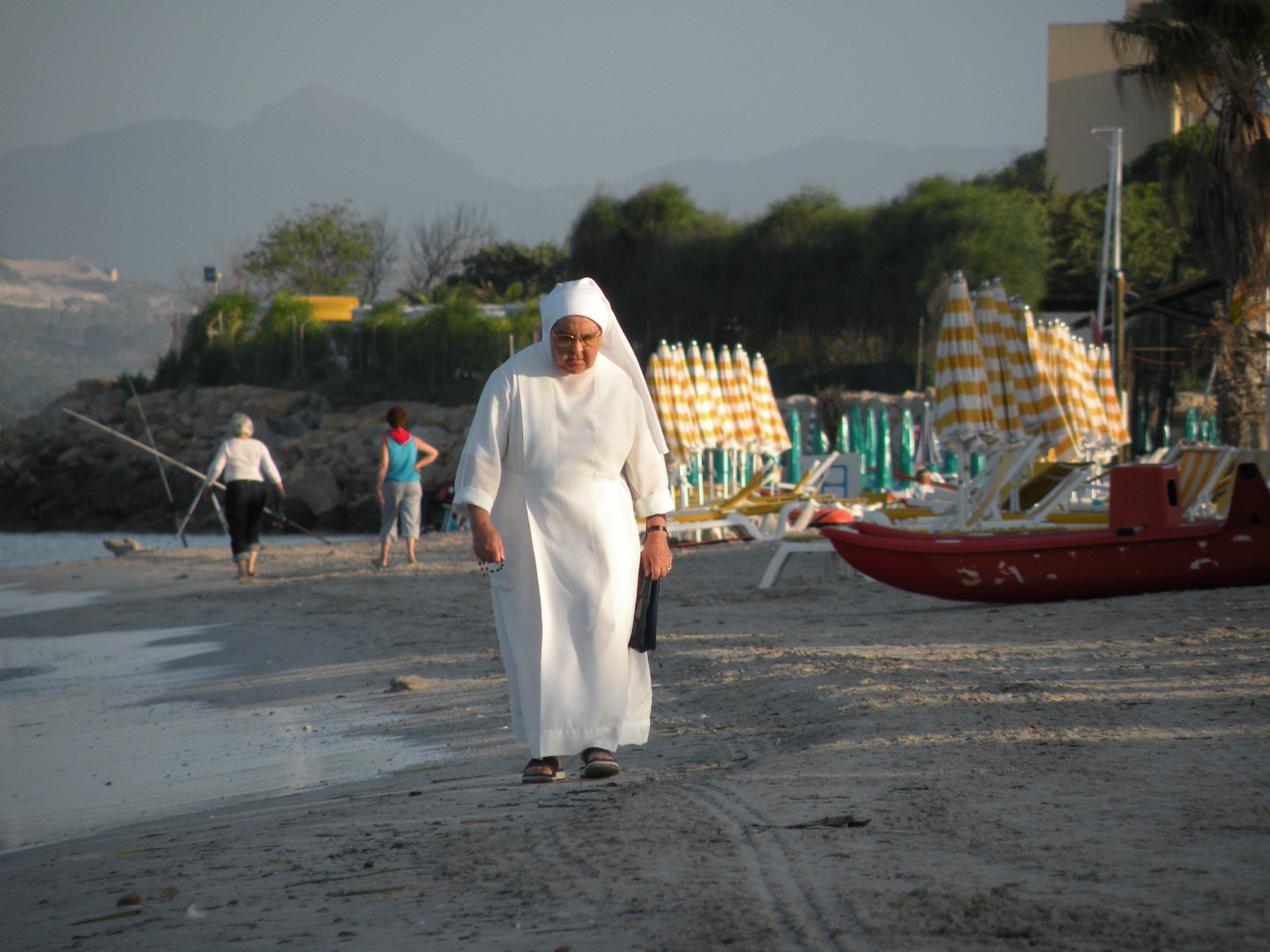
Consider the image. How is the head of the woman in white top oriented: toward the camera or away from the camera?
away from the camera

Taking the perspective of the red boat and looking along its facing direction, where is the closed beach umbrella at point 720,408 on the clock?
The closed beach umbrella is roughly at 2 o'clock from the red boat.

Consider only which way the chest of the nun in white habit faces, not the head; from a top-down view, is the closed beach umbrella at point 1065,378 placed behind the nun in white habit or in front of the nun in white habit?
behind

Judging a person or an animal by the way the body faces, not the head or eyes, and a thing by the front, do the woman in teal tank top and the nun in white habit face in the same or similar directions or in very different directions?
very different directions

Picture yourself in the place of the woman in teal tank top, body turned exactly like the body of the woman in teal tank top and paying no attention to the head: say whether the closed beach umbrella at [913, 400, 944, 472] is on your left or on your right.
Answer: on your right

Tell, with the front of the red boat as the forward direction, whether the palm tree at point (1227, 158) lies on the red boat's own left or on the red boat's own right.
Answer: on the red boat's own right

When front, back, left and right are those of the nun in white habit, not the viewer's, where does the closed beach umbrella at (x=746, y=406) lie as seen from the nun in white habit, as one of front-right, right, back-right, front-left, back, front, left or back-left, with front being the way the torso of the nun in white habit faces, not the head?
back

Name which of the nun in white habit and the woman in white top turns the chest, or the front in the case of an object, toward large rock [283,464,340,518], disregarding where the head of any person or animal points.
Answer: the woman in white top

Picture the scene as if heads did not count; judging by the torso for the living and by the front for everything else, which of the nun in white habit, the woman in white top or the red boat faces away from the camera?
the woman in white top

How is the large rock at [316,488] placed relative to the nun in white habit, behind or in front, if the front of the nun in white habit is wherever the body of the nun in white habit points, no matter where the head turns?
behind

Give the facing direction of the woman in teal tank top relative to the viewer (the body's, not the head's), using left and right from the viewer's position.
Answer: facing away from the viewer

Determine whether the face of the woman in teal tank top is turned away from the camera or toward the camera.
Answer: away from the camera

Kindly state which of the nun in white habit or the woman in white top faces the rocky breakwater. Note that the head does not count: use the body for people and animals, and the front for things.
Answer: the woman in white top

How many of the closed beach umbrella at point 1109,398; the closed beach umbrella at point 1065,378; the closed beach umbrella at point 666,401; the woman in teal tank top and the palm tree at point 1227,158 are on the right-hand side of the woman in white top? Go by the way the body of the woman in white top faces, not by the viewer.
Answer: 5

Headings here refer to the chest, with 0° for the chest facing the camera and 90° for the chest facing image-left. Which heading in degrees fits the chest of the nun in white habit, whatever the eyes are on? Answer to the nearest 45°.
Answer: approximately 0°
